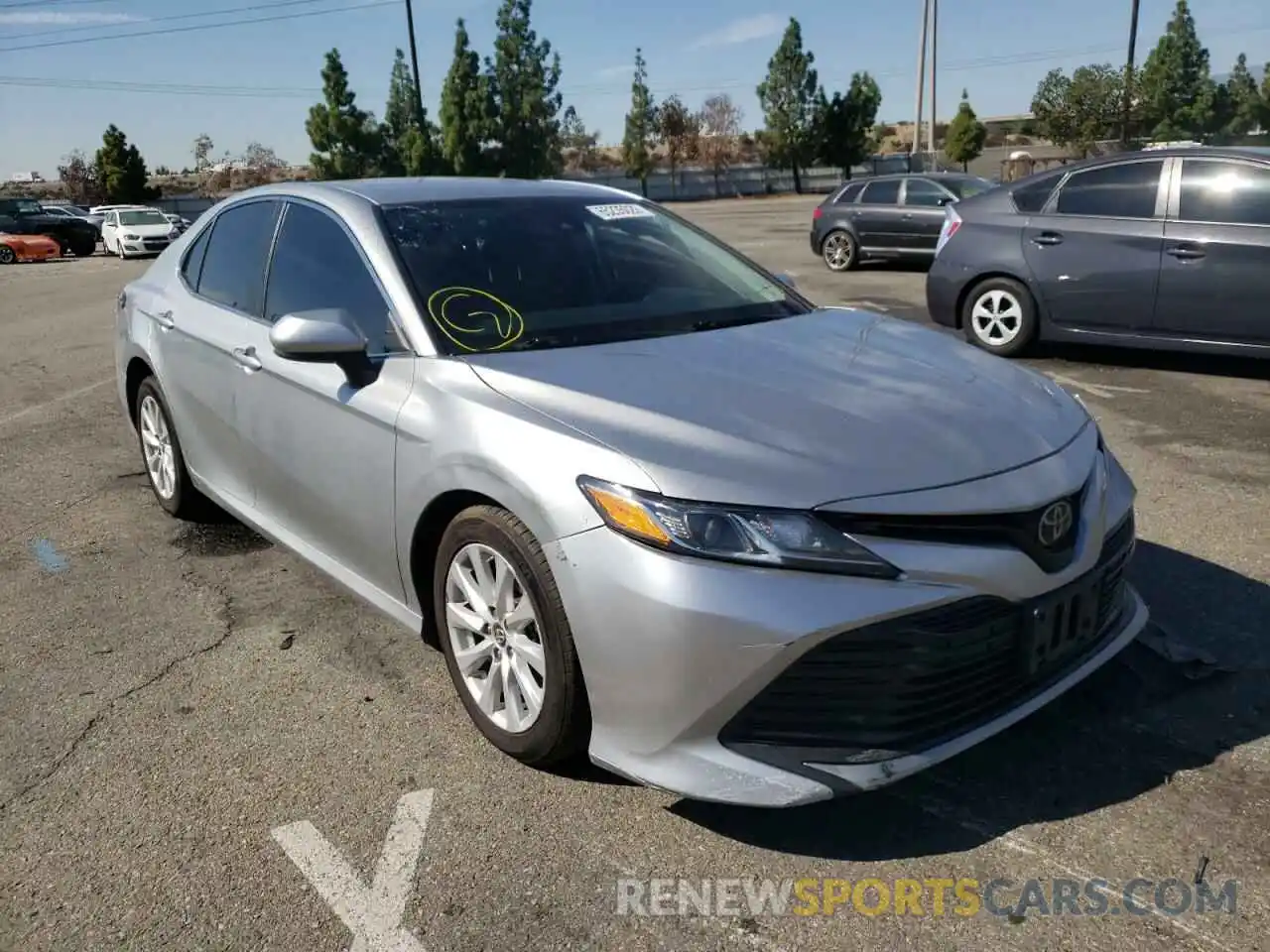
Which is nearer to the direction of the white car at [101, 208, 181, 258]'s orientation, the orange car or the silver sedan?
the silver sedan

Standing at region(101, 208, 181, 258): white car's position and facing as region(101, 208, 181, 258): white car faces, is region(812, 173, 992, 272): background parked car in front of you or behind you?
in front

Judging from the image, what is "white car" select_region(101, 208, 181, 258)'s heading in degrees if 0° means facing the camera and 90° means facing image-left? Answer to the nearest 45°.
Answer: approximately 315°

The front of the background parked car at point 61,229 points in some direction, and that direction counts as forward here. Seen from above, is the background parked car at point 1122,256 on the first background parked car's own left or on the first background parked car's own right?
on the first background parked car's own right

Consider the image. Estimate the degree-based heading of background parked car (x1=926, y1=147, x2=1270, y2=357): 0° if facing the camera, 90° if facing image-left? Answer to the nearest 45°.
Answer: approximately 270°

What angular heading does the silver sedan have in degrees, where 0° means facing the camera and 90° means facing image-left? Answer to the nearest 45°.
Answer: approximately 315°

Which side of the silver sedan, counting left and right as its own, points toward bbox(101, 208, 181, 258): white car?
back

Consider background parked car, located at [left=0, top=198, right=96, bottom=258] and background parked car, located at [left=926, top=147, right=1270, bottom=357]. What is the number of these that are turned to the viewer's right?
2
